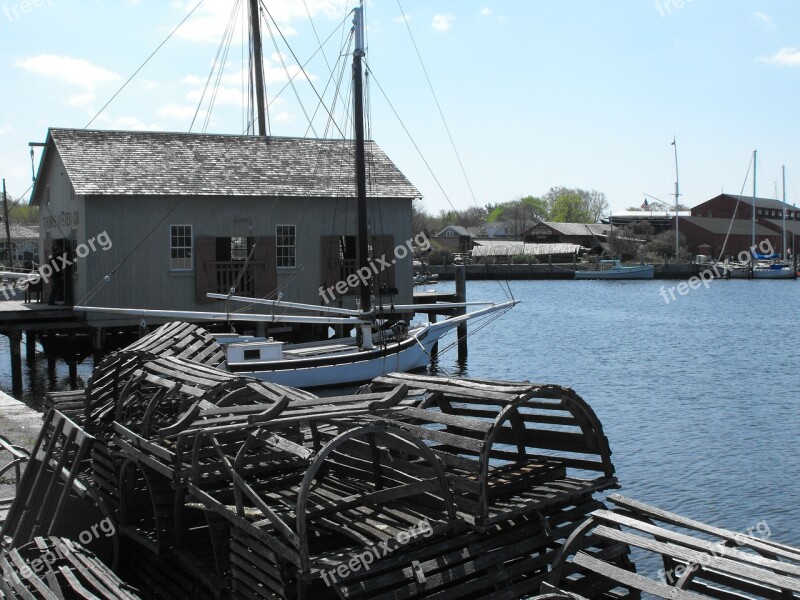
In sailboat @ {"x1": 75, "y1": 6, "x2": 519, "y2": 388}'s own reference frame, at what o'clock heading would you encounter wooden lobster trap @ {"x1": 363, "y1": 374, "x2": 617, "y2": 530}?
The wooden lobster trap is roughly at 3 o'clock from the sailboat.

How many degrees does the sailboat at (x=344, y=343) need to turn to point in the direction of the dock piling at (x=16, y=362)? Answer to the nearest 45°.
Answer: approximately 180°

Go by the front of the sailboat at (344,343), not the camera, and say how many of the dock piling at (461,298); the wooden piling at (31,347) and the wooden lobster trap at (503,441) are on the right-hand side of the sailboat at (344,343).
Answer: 1

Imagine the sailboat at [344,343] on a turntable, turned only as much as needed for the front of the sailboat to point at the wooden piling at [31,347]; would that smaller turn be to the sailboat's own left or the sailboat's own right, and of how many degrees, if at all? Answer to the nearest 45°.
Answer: approximately 135° to the sailboat's own left

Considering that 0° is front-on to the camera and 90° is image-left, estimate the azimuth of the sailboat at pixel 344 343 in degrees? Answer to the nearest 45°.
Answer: approximately 270°
